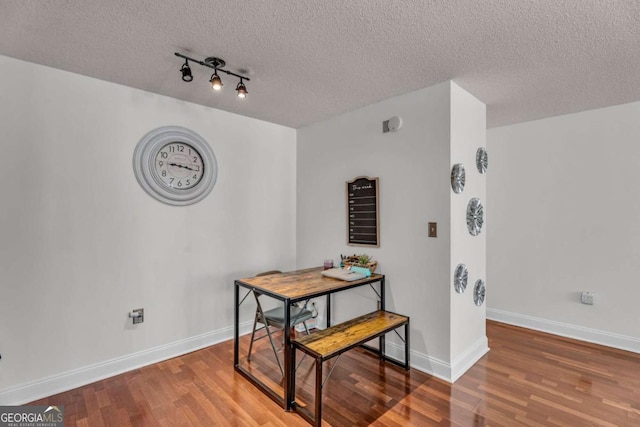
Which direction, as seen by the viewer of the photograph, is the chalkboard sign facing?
facing the viewer and to the left of the viewer

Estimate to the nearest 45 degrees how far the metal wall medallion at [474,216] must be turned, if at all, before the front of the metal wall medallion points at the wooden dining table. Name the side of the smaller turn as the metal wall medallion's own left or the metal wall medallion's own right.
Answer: approximately 90° to the metal wall medallion's own right

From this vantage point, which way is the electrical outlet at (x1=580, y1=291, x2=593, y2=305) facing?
toward the camera

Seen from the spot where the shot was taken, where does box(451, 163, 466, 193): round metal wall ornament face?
facing the viewer and to the right of the viewer

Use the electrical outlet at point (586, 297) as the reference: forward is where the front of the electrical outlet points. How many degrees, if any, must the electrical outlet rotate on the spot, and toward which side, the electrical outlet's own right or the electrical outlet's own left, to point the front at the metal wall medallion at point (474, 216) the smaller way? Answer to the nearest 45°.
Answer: approximately 45° to the electrical outlet's own right

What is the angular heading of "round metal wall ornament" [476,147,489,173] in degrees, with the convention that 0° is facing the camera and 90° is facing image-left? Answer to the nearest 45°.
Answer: approximately 315°

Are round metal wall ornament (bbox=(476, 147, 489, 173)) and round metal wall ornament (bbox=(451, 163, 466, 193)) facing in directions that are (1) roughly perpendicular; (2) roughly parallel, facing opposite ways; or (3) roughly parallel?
roughly parallel

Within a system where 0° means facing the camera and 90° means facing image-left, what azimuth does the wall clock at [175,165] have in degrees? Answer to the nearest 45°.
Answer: approximately 0°

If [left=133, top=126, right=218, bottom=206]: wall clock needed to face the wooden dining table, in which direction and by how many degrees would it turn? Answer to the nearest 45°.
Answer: approximately 45° to its left

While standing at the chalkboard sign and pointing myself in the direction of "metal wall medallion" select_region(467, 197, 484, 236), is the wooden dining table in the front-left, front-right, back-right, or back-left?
back-right

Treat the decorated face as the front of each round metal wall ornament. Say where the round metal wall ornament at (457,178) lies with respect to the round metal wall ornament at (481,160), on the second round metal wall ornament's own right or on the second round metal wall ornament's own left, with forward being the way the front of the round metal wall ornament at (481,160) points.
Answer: on the second round metal wall ornament's own right

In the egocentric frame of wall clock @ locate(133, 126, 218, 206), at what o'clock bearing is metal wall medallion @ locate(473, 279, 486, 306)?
The metal wall medallion is roughly at 10 o'clock from the wall clock.

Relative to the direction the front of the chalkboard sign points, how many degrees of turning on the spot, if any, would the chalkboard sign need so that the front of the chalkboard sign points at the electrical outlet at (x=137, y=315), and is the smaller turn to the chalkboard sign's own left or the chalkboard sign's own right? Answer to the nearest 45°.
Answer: approximately 45° to the chalkboard sign's own right
